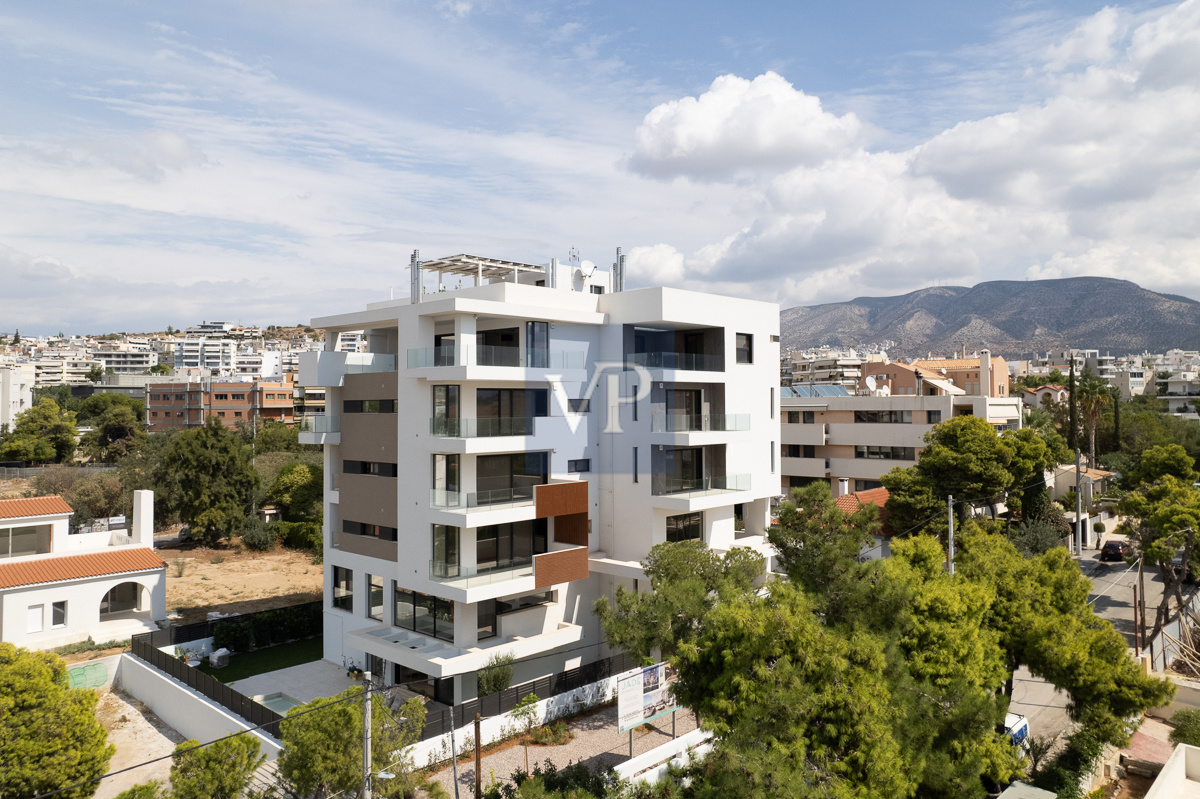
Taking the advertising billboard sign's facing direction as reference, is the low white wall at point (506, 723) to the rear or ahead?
to the rear

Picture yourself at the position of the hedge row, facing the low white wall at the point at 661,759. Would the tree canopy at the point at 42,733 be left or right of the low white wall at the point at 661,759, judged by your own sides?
right

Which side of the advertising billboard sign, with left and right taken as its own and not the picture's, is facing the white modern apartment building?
back

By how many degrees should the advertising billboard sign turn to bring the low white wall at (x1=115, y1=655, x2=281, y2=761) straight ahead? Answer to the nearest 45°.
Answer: approximately 135° to its right

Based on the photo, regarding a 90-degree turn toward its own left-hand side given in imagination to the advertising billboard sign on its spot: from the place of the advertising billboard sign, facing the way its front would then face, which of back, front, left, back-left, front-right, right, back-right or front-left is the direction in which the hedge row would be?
left

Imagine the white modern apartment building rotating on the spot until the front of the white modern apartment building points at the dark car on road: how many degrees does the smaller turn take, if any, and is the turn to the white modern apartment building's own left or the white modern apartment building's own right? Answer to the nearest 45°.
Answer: approximately 90° to the white modern apartment building's own left

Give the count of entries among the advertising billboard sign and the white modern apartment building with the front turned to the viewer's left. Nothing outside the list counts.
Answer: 0

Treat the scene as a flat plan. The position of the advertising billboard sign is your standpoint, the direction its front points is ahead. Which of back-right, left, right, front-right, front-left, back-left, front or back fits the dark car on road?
left

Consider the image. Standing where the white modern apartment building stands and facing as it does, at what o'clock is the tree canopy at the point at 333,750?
The tree canopy is roughly at 2 o'clock from the white modern apartment building.

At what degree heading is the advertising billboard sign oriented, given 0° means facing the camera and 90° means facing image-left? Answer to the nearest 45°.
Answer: approximately 315°
